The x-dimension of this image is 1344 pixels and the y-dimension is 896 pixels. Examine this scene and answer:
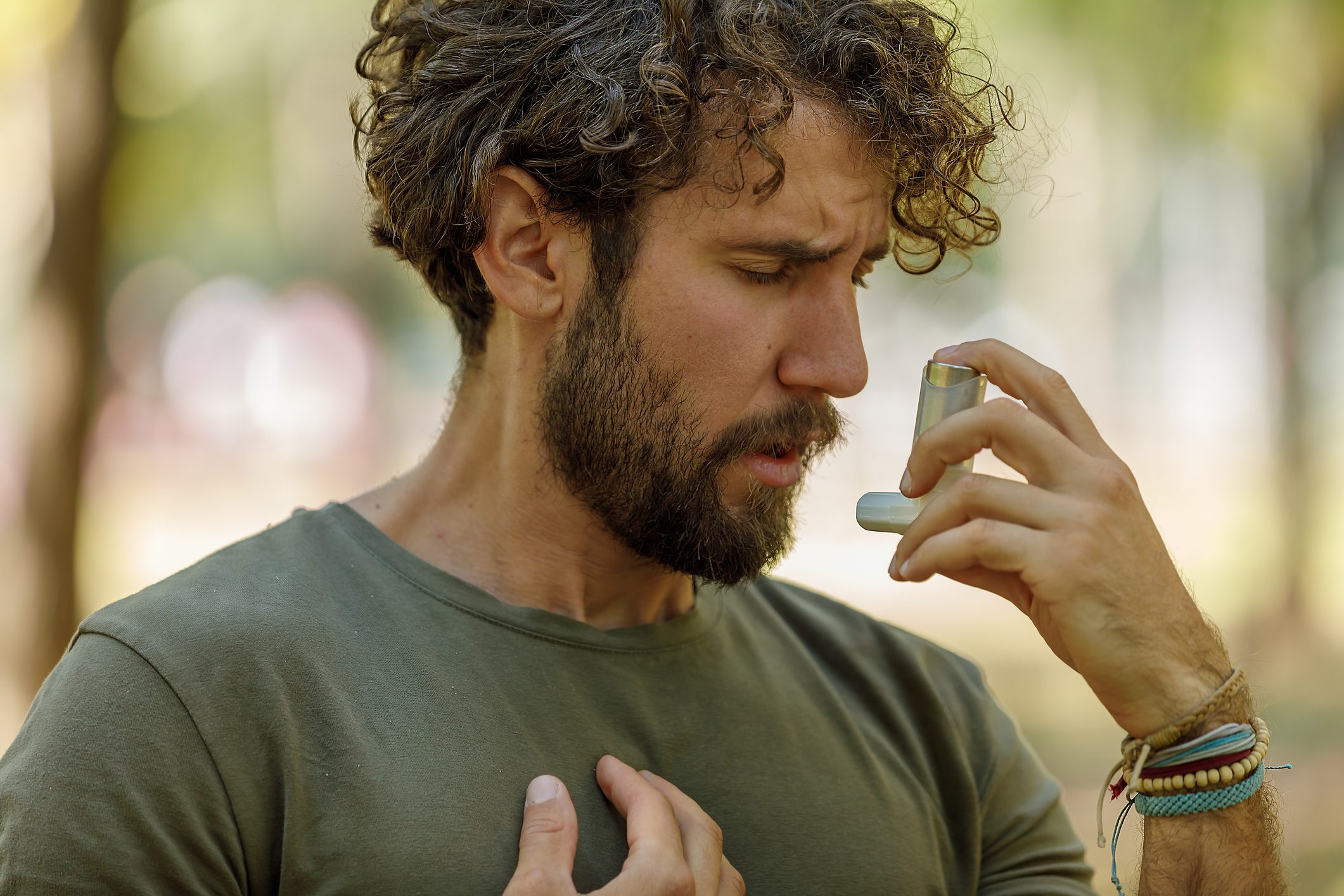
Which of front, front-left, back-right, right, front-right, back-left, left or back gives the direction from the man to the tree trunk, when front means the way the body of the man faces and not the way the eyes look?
back

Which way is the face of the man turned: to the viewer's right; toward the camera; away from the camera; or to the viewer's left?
to the viewer's right

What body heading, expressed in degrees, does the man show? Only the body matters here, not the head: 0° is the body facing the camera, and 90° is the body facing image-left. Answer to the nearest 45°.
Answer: approximately 315°
